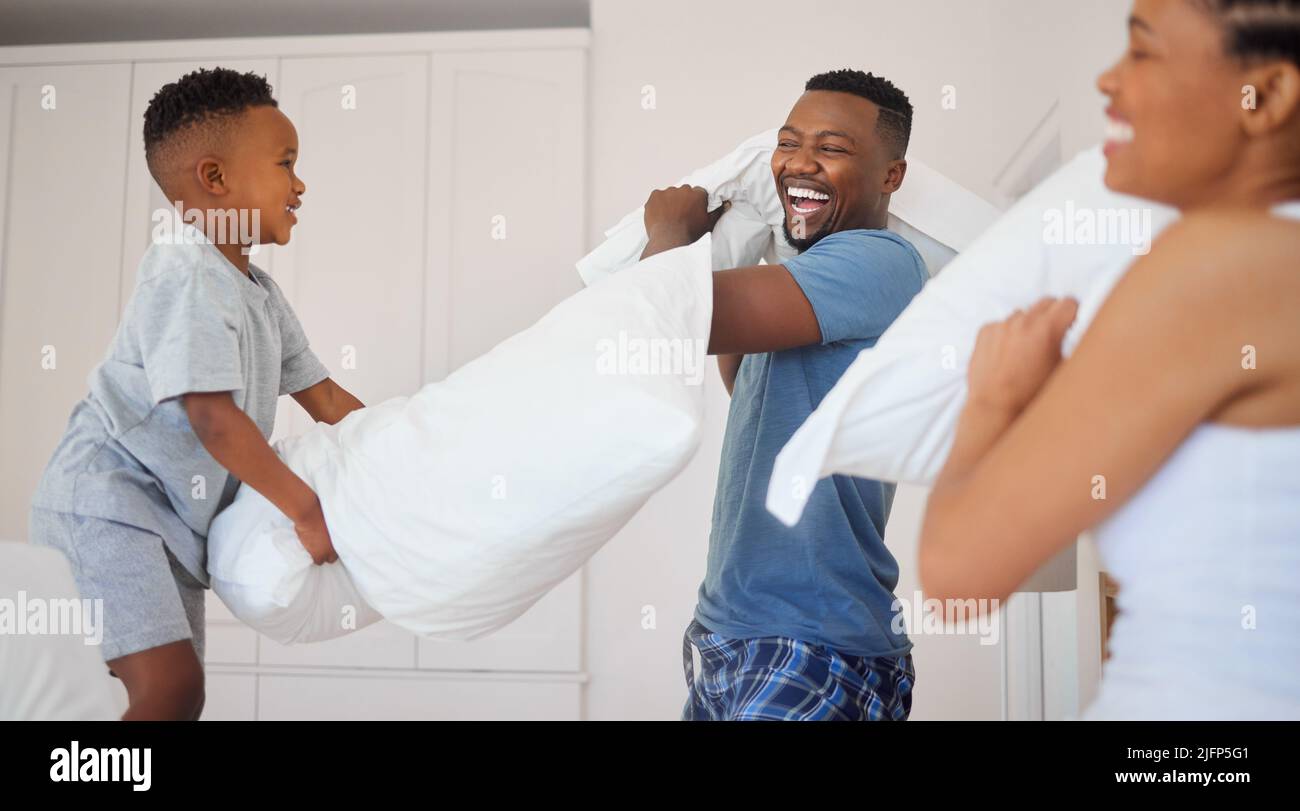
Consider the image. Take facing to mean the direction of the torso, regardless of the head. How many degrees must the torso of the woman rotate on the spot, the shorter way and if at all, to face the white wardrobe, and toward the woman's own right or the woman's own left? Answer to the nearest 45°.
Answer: approximately 45° to the woman's own right

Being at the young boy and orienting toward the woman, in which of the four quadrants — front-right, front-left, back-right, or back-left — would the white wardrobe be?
back-left

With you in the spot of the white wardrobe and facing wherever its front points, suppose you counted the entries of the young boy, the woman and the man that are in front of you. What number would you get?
3

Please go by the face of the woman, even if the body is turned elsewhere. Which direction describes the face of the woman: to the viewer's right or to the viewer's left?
to the viewer's left

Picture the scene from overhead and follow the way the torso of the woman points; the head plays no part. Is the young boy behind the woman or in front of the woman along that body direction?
in front

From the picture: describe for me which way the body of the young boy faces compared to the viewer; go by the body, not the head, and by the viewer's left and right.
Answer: facing to the right of the viewer

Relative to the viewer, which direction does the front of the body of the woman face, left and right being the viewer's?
facing to the left of the viewer

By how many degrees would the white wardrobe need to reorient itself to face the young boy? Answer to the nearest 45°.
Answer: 0° — it already faces them

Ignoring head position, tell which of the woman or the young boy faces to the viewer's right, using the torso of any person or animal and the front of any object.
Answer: the young boy

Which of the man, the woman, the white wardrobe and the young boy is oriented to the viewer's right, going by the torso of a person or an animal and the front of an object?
the young boy

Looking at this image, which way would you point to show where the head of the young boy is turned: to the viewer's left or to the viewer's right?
to the viewer's right
